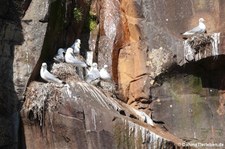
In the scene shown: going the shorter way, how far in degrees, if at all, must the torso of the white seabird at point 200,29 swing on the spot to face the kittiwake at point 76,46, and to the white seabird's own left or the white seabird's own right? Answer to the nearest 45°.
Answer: approximately 180°

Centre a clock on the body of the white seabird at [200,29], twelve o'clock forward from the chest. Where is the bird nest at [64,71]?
The bird nest is roughly at 5 o'clock from the white seabird.

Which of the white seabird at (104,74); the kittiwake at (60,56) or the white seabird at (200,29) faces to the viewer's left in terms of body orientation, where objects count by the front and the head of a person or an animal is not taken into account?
the white seabird at (104,74)

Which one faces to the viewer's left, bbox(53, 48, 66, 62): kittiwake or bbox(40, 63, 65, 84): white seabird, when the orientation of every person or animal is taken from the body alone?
the white seabird

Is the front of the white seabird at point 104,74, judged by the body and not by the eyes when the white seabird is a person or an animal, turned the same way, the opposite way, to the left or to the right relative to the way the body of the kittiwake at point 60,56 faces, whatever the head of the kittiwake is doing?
the opposite way

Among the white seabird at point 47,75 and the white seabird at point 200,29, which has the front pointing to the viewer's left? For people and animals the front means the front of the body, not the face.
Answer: the white seabird at point 47,75

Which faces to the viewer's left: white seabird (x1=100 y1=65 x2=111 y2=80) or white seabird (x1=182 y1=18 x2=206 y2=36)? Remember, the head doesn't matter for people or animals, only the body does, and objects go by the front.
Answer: white seabird (x1=100 y1=65 x2=111 y2=80)

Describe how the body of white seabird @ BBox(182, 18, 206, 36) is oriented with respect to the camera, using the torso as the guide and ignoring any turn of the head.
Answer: to the viewer's right

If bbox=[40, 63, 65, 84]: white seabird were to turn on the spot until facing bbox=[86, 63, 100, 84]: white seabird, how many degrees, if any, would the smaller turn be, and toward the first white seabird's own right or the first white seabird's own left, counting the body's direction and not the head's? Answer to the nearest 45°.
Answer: approximately 135° to the first white seabird's own right
